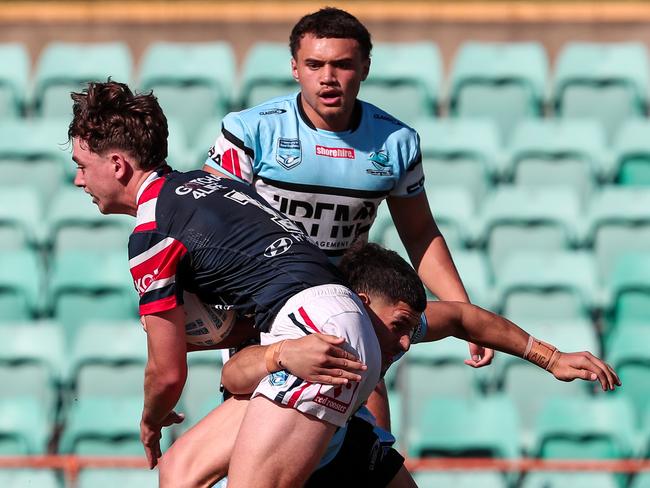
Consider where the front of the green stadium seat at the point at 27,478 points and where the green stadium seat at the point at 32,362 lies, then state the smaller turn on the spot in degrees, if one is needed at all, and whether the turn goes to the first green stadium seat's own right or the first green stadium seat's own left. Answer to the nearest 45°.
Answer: approximately 180°

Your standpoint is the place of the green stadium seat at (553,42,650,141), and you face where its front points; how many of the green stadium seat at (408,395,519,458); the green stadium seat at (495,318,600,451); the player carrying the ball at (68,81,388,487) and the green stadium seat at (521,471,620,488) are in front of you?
4

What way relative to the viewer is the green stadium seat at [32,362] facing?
toward the camera

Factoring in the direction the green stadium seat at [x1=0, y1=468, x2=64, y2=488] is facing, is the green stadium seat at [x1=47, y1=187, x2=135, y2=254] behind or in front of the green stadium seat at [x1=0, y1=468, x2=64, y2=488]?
behind

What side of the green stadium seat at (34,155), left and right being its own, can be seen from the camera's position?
front

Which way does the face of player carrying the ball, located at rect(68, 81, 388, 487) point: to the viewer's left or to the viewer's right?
to the viewer's left

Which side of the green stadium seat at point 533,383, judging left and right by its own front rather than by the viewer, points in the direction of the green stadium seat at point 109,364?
right

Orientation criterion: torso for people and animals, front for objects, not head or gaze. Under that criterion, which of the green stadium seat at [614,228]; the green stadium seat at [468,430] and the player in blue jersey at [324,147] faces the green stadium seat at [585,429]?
the green stadium seat at [614,228]

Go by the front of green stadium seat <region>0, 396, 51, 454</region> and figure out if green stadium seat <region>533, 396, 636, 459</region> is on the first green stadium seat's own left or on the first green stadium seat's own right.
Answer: on the first green stadium seat's own left

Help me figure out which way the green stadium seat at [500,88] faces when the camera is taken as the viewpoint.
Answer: facing the viewer

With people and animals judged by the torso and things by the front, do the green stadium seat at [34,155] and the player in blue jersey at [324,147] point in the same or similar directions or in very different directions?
same or similar directions

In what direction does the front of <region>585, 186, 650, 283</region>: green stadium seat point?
toward the camera

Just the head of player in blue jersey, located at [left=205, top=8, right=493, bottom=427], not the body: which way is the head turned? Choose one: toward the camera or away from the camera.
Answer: toward the camera

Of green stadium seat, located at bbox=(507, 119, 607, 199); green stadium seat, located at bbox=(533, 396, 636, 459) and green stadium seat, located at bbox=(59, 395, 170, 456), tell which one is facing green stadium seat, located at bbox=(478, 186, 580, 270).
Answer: green stadium seat, located at bbox=(507, 119, 607, 199)

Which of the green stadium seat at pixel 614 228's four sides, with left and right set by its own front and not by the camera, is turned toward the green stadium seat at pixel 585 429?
front

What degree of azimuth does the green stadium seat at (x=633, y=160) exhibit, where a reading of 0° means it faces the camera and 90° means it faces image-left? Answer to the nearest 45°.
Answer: approximately 0°

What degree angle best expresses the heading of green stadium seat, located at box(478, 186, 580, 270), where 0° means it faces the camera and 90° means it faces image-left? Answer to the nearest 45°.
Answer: approximately 0°
